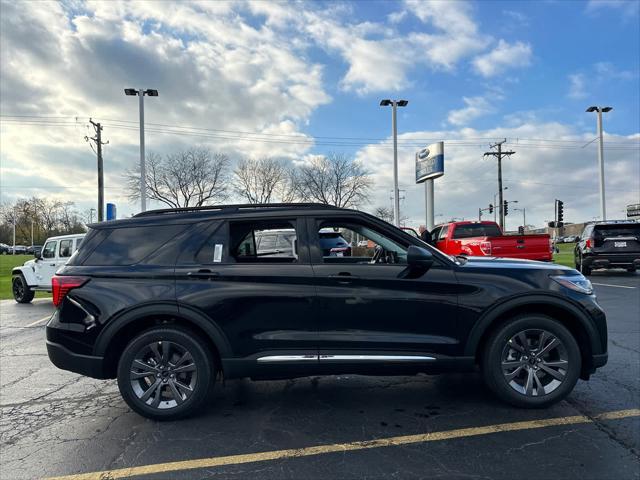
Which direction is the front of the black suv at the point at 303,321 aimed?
to the viewer's right

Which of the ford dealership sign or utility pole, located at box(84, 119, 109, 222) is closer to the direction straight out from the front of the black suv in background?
the ford dealership sign

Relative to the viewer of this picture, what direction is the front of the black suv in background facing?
facing away from the viewer

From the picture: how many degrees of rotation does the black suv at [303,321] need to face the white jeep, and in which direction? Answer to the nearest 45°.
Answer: approximately 135° to its left

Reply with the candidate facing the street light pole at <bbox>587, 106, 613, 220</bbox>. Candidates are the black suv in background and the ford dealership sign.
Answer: the black suv in background

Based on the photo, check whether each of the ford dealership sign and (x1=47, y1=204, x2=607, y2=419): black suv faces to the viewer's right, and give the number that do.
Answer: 1

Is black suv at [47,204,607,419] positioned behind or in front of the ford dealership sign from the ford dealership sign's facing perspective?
in front

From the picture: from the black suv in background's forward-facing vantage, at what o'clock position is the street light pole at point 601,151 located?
The street light pole is roughly at 12 o'clock from the black suv in background.

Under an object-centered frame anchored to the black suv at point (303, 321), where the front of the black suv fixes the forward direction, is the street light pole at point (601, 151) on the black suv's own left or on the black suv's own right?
on the black suv's own left

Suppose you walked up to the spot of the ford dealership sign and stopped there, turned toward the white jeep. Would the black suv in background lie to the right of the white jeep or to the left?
left

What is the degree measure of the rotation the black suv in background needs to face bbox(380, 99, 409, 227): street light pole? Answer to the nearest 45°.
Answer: approximately 45° to its left

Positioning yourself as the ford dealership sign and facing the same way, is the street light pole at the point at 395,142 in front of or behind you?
in front

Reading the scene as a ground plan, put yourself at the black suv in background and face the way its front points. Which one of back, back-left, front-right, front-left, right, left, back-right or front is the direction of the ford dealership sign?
front-left

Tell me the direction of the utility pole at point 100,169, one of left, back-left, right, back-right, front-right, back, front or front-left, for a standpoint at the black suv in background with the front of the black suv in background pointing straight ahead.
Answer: left

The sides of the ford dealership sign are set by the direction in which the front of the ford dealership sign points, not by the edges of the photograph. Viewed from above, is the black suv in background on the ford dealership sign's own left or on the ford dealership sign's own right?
on the ford dealership sign's own left

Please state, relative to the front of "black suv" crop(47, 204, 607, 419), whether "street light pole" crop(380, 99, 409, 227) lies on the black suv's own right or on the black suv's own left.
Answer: on the black suv's own left

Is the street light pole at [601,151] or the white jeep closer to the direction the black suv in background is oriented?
the street light pole
